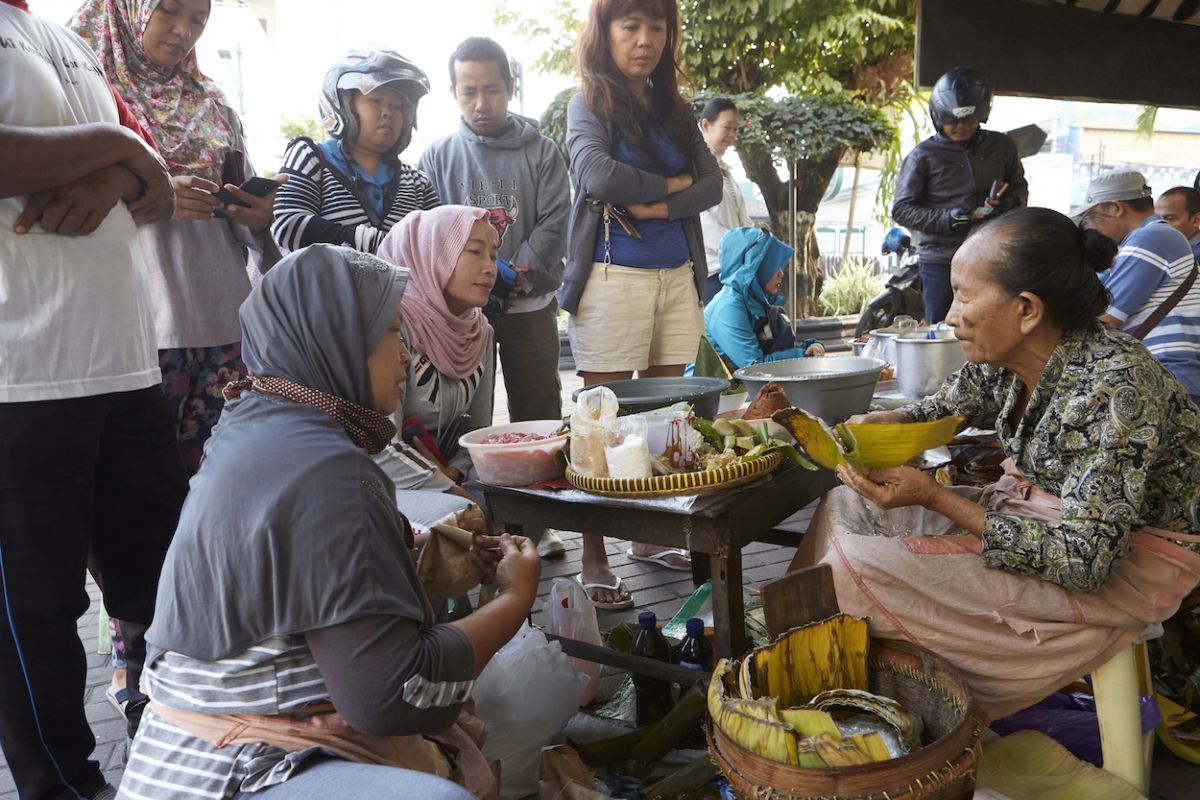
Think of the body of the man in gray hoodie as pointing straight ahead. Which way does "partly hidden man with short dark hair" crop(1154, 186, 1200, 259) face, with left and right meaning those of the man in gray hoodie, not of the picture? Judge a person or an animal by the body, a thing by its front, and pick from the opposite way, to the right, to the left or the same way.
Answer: to the right

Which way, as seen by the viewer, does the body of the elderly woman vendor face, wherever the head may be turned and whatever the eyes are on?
to the viewer's left

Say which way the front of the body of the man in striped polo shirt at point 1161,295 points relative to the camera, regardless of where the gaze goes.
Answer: to the viewer's left

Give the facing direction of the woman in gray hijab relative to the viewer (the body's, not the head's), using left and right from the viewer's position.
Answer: facing away from the viewer and to the right of the viewer

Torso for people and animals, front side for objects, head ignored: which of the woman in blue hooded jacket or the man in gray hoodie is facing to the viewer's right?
the woman in blue hooded jacket

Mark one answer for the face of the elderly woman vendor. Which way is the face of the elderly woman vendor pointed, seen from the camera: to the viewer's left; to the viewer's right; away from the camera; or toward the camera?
to the viewer's left

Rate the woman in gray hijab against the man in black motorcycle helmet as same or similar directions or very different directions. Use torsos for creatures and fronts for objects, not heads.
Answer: very different directions

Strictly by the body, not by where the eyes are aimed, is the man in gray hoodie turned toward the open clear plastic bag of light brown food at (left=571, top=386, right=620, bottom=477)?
yes
